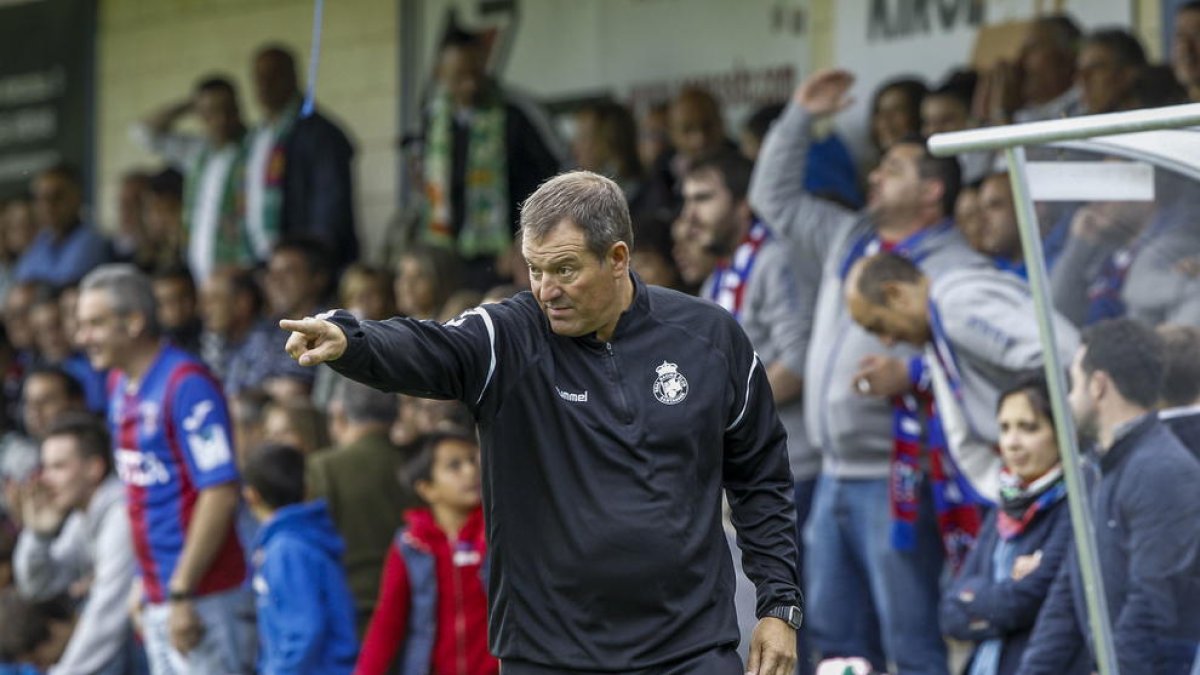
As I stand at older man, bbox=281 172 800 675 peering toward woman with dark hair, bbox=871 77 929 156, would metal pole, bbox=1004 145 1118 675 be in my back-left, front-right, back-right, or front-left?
front-right

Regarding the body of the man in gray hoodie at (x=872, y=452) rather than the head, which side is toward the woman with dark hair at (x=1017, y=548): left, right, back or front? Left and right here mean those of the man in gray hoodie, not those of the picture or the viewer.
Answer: left

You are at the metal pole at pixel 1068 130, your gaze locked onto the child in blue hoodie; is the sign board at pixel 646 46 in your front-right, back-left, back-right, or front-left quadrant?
front-right

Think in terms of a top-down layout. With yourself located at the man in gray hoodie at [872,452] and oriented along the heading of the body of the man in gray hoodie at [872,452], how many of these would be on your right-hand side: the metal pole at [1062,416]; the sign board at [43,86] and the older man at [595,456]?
1

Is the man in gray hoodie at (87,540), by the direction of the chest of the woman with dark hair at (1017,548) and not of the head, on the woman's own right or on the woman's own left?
on the woman's own right

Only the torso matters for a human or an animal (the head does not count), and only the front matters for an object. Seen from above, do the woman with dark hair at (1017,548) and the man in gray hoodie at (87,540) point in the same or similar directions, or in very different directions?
same or similar directions

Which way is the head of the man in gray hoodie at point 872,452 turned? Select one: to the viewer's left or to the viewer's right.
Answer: to the viewer's left

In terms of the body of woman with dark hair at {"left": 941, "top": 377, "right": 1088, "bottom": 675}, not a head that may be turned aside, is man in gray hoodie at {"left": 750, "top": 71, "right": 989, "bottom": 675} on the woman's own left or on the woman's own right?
on the woman's own right

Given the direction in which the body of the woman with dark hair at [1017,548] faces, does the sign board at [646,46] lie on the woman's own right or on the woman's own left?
on the woman's own right

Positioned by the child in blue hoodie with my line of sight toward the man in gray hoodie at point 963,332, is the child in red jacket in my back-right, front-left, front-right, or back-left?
front-right

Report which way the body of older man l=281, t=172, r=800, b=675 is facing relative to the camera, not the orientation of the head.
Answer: toward the camera
